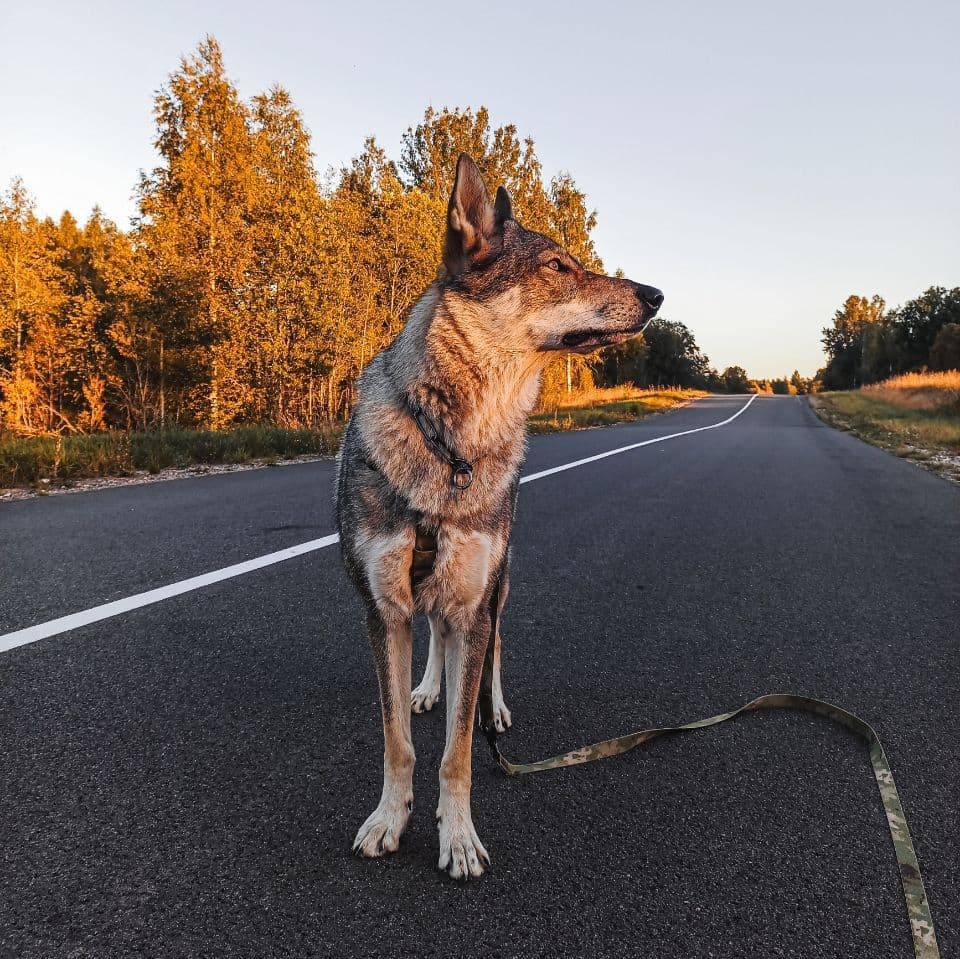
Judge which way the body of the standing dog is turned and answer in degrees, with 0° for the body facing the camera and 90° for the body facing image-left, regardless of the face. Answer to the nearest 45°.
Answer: approximately 0°

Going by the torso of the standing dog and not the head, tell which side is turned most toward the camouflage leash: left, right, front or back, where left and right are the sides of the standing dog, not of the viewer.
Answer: left

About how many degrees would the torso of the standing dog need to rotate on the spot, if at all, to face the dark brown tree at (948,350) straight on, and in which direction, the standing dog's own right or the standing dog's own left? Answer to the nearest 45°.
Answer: approximately 135° to the standing dog's own left

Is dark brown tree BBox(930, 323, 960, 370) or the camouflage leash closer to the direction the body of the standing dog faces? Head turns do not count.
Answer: the camouflage leash
